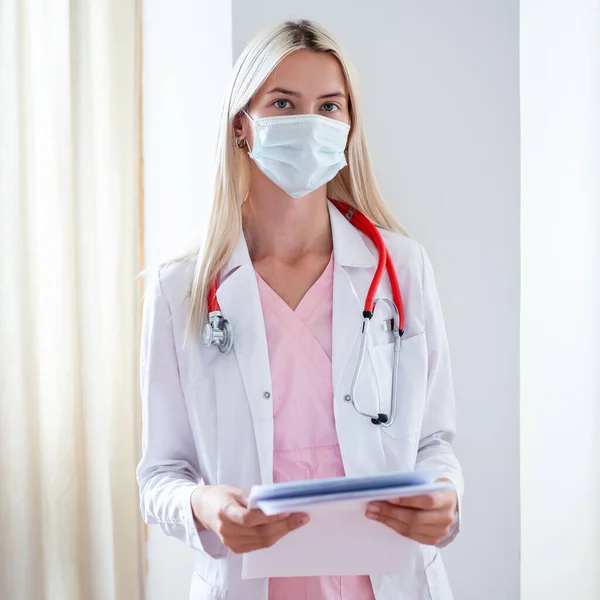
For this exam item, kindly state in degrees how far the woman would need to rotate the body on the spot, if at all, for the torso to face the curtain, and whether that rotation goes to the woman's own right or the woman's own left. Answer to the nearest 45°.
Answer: approximately 135° to the woman's own right

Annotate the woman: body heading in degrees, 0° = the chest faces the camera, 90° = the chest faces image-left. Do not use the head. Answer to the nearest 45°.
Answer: approximately 0°
